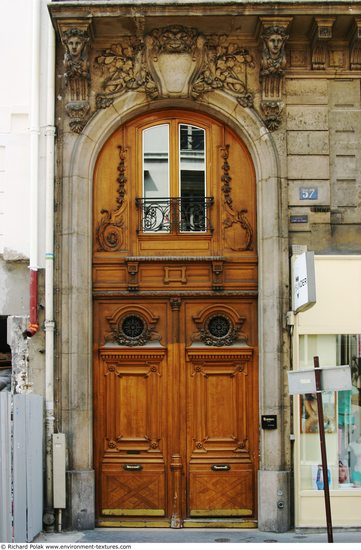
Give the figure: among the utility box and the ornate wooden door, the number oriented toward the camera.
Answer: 2

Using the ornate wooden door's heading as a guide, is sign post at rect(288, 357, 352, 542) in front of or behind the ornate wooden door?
in front

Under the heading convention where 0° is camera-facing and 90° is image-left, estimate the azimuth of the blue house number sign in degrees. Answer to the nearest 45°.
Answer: approximately 0°

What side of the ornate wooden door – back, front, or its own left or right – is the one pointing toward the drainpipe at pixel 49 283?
right

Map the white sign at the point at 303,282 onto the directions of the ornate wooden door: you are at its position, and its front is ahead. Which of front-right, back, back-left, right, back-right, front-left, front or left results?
front-left

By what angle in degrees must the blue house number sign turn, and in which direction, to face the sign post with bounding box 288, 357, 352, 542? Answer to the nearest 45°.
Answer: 0° — it already faces it

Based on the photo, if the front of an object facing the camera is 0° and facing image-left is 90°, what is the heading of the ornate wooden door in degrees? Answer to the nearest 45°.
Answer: approximately 0°
